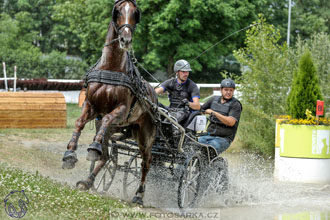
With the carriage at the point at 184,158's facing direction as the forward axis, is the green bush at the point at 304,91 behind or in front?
behind

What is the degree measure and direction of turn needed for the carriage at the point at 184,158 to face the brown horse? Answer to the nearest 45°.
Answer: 0° — it already faces it

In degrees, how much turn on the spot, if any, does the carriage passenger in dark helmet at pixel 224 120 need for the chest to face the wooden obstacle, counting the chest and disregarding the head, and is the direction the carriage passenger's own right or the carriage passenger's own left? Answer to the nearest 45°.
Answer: approximately 90° to the carriage passenger's own right

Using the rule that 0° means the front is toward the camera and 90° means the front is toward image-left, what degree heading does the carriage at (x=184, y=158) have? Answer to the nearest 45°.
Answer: approximately 45°

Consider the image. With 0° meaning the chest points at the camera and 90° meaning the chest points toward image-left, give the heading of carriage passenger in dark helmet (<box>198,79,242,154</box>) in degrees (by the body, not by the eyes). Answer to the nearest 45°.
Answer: approximately 45°

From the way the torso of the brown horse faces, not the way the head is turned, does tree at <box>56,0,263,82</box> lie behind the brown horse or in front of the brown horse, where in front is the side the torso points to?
behind

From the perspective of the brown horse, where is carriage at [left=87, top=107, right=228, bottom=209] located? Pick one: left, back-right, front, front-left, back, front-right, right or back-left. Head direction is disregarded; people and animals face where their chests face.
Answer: back

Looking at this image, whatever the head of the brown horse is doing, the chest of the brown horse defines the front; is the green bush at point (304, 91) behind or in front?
behind
